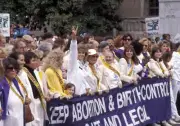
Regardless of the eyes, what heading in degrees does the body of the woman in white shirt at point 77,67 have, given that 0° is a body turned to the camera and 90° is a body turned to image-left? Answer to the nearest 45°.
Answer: approximately 315°

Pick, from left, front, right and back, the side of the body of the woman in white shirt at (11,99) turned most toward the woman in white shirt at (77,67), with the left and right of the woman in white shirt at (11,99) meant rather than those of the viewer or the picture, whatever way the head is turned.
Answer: left

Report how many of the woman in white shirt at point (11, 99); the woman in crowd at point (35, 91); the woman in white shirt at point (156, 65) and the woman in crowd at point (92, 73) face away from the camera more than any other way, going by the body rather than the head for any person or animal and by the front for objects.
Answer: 0

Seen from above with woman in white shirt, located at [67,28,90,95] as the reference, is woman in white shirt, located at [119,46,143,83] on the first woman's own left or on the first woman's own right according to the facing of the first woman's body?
on the first woman's own left

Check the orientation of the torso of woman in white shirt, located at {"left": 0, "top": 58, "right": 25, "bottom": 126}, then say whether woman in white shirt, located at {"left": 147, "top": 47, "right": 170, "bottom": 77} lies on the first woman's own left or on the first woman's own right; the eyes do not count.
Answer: on the first woman's own left

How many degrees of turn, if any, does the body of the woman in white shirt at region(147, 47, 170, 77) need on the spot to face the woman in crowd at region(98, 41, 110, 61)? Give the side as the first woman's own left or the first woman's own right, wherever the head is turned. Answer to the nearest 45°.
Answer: approximately 90° to the first woman's own right

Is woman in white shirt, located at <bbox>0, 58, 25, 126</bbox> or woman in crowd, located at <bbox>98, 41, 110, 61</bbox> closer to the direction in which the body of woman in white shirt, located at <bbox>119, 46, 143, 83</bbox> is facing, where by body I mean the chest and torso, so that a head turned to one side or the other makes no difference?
the woman in white shirt

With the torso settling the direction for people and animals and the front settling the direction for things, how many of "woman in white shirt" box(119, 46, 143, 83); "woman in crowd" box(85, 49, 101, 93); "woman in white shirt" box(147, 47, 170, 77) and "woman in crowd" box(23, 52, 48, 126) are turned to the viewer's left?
0

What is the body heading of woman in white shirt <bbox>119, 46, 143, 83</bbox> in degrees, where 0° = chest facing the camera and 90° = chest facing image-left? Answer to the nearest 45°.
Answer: approximately 0°

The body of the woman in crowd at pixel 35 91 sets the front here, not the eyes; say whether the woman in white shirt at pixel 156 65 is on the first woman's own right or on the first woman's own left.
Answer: on the first woman's own left

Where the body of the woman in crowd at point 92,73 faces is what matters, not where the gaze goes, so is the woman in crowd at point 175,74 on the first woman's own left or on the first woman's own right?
on the first woman's own left

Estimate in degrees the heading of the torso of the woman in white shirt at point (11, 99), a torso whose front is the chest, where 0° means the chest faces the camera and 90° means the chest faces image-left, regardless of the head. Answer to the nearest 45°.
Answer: approximately 315°
